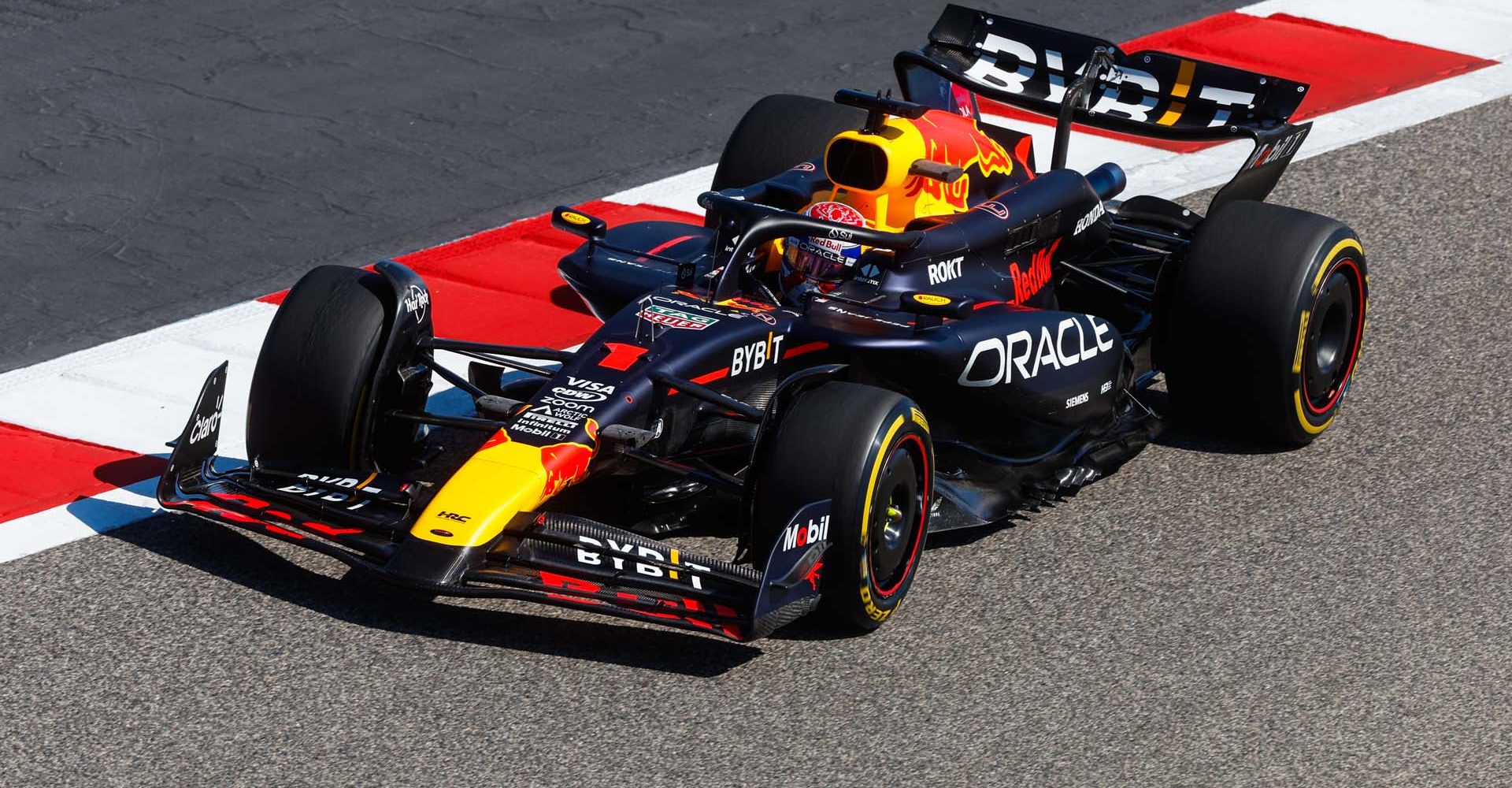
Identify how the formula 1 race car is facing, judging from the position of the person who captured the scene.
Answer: facing the viewer and to the left of the viewer
